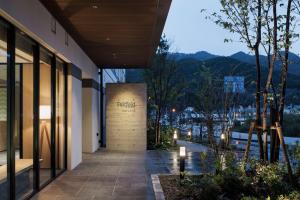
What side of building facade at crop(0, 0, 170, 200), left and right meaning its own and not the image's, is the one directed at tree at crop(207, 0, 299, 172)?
front

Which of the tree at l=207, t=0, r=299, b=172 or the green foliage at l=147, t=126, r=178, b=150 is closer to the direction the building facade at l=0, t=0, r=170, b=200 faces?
the tree

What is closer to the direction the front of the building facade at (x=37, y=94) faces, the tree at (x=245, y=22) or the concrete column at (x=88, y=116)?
the tree

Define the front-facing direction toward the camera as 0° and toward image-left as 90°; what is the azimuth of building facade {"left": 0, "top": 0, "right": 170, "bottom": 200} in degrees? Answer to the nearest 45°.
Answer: approximately 270°

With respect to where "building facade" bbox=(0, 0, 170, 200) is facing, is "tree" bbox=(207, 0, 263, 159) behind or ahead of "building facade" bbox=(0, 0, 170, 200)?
ahead

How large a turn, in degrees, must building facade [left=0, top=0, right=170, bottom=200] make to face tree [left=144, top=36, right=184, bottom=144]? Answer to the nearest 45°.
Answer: approximately 90° to its left

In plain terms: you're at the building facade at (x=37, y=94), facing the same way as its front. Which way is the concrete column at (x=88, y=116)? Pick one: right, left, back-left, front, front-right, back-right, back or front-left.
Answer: left

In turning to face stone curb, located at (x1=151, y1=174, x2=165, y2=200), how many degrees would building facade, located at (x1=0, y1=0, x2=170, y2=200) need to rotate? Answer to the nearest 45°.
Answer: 0° — it already faces it

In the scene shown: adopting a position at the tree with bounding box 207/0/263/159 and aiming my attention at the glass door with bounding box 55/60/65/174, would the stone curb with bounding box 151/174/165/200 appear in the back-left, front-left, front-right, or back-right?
front-left

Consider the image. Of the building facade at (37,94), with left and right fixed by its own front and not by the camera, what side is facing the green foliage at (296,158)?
front
